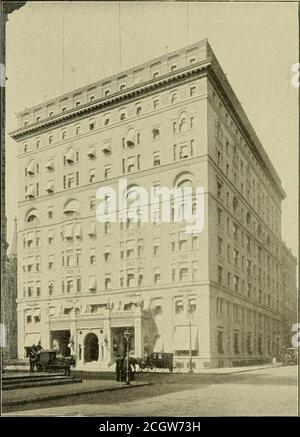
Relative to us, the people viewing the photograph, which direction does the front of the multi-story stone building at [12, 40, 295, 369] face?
facing the viewer and to the left of the viewer

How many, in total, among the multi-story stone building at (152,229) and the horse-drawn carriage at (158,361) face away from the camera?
0
